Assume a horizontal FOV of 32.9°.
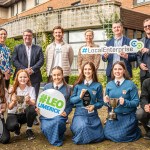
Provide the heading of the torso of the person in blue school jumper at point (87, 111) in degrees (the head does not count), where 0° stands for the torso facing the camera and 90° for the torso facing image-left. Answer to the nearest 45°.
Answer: approximately 0°

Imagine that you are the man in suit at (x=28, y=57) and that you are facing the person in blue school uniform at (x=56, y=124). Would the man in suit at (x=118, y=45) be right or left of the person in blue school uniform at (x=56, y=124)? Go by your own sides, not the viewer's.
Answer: left

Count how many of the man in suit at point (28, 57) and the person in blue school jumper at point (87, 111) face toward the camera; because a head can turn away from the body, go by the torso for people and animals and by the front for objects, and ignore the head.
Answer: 2

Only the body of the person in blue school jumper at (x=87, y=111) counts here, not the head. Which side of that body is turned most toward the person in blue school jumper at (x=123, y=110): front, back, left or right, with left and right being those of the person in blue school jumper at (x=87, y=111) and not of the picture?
left

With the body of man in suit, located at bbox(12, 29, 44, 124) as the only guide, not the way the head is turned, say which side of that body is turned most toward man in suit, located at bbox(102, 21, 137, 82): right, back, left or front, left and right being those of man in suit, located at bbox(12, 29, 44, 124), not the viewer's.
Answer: left
